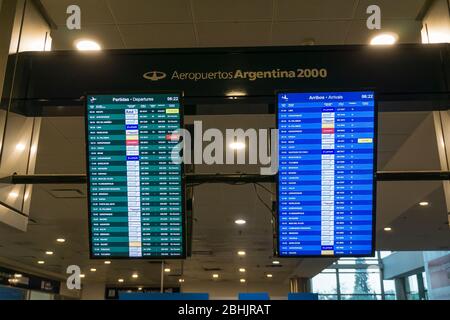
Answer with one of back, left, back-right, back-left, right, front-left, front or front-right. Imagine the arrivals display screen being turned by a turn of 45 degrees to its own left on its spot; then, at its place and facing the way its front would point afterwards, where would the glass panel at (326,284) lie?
back-left

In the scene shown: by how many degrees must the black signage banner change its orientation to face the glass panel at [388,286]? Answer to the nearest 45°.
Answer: approximately 180°

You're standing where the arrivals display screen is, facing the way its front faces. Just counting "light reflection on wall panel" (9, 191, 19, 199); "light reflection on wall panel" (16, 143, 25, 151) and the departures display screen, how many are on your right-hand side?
3

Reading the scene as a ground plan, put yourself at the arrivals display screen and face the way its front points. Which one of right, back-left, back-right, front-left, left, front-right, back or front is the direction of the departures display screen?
right

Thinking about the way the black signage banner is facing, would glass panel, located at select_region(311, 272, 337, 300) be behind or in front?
behind

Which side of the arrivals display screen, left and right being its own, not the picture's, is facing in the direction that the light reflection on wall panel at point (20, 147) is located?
right

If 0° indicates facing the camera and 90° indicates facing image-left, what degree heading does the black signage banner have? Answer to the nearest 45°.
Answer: approximately 0°

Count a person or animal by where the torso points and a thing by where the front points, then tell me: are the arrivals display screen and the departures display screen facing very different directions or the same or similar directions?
same or similar directions

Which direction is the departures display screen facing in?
toward the camera

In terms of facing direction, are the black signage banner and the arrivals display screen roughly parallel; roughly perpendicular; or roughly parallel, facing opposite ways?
roughly parallel

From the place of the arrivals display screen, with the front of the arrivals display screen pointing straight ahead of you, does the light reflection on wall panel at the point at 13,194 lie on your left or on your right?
on your right

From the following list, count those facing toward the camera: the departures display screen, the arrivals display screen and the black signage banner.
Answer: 3

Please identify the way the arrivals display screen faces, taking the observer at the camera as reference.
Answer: facing the viewer
